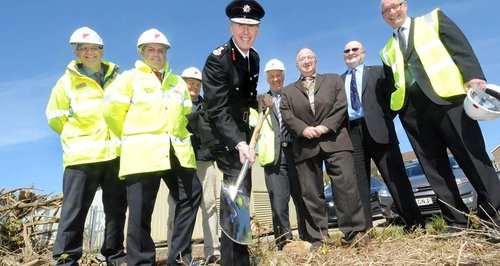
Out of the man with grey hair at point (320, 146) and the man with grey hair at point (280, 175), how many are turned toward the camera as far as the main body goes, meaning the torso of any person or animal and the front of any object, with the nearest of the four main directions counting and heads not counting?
2

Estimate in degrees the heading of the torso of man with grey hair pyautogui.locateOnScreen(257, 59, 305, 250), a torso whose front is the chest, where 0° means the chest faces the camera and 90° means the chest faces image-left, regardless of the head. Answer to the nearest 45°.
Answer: approximately 0°

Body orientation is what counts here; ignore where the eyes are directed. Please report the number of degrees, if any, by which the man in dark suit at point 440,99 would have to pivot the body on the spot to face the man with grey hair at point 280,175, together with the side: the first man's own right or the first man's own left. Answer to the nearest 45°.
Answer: approximately 45° to the first man's own right

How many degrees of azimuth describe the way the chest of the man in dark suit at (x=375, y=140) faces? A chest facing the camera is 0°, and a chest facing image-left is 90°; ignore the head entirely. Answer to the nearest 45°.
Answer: approximately 45°

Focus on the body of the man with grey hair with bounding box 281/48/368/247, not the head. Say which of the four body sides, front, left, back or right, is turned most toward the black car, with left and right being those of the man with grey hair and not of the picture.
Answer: back

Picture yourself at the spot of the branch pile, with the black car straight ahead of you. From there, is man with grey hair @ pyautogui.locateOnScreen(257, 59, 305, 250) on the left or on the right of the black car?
right
